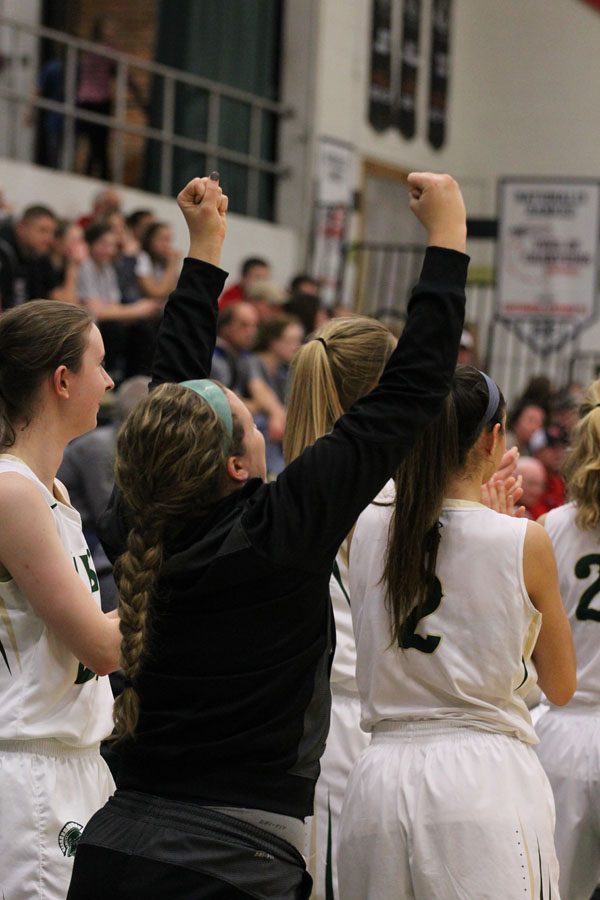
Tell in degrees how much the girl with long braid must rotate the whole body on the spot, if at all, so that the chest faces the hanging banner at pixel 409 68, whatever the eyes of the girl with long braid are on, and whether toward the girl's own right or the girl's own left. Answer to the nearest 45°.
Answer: approximately 45° to the girl's own left

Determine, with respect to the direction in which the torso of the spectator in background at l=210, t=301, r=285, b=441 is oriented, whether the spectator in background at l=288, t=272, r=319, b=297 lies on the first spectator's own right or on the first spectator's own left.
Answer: on the first spectator's own left

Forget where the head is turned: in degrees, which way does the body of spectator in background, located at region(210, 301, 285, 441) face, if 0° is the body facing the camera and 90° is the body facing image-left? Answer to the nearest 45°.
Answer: approximately 315°

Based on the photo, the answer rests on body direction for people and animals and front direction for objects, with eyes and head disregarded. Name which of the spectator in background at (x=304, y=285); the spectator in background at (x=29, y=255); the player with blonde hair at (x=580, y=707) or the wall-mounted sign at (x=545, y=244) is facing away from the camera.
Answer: the player with blonde hair

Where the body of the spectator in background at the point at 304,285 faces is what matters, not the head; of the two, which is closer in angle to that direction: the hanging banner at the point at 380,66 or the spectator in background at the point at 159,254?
the spectator in background

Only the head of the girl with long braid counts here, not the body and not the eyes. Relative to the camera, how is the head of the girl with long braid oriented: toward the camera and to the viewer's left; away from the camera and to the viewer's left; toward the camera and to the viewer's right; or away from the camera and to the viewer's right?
away from the camera and to the viewer's right

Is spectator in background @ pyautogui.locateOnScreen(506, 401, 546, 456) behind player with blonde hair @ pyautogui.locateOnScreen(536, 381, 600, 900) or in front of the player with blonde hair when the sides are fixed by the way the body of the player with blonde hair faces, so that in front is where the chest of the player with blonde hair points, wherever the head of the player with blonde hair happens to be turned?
in front

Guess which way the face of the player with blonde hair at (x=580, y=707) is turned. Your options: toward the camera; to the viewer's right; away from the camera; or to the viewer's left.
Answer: away from the camera

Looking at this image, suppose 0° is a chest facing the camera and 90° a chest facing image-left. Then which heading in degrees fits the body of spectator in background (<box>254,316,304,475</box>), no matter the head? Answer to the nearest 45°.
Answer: approximately 315°

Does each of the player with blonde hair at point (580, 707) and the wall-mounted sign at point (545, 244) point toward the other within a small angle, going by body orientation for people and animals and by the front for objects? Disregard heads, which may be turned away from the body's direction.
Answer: yes
